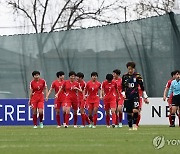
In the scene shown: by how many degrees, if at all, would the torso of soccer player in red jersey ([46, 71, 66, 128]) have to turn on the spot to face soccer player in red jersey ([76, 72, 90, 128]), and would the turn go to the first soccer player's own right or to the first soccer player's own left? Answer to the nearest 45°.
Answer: approximately 45° to the first soccer player's own left

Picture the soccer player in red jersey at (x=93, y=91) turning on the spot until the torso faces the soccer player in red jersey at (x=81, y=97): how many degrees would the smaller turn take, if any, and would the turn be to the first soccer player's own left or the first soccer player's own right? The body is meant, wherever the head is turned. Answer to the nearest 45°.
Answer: approximately 135° to the first soccer player's own right

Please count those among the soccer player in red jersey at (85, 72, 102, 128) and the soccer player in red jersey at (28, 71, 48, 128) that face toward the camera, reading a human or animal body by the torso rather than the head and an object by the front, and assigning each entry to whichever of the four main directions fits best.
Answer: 2

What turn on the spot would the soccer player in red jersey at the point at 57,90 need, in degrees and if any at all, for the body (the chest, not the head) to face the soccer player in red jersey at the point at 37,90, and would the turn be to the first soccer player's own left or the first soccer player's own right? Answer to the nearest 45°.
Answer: approximately 90° to the first soccer player's own right

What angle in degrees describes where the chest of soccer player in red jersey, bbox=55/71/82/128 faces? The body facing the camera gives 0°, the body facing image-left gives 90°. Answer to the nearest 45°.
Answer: approximately 0°

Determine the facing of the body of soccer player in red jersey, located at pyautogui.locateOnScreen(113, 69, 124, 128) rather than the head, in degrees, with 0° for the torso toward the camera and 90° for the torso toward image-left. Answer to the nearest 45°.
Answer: approximately 45°

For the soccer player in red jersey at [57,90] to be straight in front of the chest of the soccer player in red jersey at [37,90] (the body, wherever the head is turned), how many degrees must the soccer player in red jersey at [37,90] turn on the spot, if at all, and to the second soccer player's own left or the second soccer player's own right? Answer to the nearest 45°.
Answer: approximately 135° to the second soccer player's own left

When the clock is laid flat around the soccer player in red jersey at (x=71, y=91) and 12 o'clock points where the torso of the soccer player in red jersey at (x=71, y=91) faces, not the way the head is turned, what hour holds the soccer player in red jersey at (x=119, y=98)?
the soccer player in red jersey at (x=119, y=98) is roughly at 9 o'clock from the soccer player in red jersey at (x=71, y=91).
